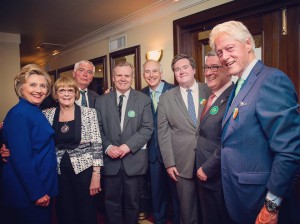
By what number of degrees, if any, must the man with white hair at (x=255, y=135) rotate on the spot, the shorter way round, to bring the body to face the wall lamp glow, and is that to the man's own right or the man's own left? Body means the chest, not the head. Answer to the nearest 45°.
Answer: approximately 90° to the man's own right

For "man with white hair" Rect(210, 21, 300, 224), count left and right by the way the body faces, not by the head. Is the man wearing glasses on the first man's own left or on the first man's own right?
on the first man's own right

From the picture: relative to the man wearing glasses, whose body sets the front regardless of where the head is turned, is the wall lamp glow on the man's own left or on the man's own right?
on the man's own right

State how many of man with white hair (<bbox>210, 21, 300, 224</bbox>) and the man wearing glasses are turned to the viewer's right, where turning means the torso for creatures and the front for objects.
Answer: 0

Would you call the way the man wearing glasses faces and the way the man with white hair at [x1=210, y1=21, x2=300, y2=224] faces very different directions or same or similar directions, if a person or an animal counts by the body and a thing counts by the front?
same or similar directions

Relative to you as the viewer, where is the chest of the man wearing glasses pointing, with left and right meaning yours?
facing the viewer and to the left of the viewer

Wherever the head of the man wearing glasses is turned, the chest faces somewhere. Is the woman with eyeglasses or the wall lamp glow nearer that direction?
the woman with eyeglasses

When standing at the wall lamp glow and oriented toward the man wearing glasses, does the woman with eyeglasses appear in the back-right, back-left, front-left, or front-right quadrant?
front-right

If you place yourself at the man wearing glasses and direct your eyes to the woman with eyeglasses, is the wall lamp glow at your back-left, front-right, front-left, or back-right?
front-right

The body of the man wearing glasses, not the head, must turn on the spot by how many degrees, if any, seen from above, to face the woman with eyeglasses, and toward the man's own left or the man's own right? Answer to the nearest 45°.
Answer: approximately 45° to the man's own right
